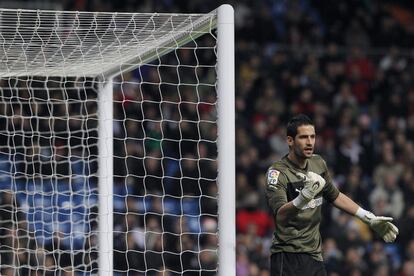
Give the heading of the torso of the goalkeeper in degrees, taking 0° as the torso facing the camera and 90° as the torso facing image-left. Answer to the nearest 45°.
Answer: approximately 315°
